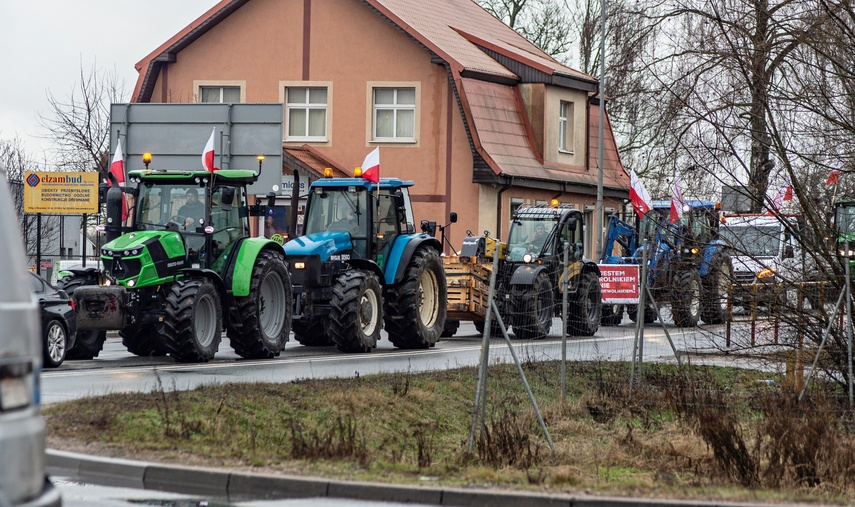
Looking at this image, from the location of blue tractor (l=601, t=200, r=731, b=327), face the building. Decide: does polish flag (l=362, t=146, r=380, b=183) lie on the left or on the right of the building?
left

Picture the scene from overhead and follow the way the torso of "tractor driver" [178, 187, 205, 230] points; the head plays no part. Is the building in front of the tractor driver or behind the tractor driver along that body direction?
behind

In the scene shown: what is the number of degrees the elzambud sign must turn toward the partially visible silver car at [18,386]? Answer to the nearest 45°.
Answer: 0° — it already faces it

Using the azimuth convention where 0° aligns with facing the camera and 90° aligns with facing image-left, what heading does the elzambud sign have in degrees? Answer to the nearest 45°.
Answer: approximately 0°
